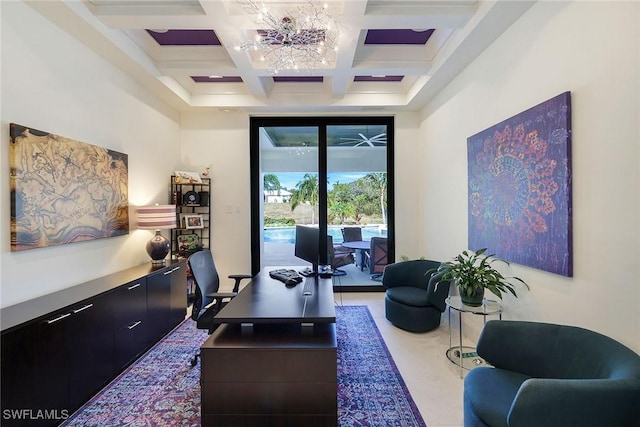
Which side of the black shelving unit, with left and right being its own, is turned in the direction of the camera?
front

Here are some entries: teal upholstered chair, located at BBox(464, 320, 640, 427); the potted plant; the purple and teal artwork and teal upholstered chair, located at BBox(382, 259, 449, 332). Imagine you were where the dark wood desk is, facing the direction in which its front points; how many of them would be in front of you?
0

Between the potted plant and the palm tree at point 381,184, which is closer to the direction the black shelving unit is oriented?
the potted plant

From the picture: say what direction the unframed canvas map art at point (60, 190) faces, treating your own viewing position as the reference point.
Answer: facing the viewer and to the right of the viewer

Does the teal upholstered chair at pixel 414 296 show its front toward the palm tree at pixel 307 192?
no

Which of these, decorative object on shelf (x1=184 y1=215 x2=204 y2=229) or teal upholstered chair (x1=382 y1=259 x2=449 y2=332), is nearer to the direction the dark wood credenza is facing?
the teal upholstered chair

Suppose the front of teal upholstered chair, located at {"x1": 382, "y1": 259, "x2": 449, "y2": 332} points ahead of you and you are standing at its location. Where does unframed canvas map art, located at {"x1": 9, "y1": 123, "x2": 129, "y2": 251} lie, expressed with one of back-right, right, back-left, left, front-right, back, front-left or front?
front

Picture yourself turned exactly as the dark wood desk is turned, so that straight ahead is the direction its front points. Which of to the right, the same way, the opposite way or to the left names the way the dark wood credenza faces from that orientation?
the opposite way

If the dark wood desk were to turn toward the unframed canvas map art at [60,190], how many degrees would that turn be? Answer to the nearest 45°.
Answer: approximately 45° to its right

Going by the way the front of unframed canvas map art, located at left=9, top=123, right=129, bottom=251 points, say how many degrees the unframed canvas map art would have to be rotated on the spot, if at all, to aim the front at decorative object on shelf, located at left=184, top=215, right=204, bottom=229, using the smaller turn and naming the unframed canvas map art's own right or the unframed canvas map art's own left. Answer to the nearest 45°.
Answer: approximately 90° to the unframed canvas map art's own left

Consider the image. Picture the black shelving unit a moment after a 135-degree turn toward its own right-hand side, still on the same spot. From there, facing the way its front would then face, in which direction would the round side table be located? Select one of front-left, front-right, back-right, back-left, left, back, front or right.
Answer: back

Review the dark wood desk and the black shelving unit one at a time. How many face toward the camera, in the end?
1

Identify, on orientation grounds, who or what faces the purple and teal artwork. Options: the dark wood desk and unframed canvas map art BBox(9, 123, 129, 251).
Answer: the unframed canvas map art

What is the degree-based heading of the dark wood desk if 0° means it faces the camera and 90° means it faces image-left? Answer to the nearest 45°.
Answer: approximately 90°

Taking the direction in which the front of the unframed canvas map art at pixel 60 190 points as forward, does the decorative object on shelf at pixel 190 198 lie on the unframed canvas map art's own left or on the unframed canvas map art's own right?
on the unframed canvas map art's own left

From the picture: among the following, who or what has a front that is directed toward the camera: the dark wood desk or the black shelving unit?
the black shelving unit

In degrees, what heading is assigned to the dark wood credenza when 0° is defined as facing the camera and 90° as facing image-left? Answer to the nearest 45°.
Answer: approximately 315°
